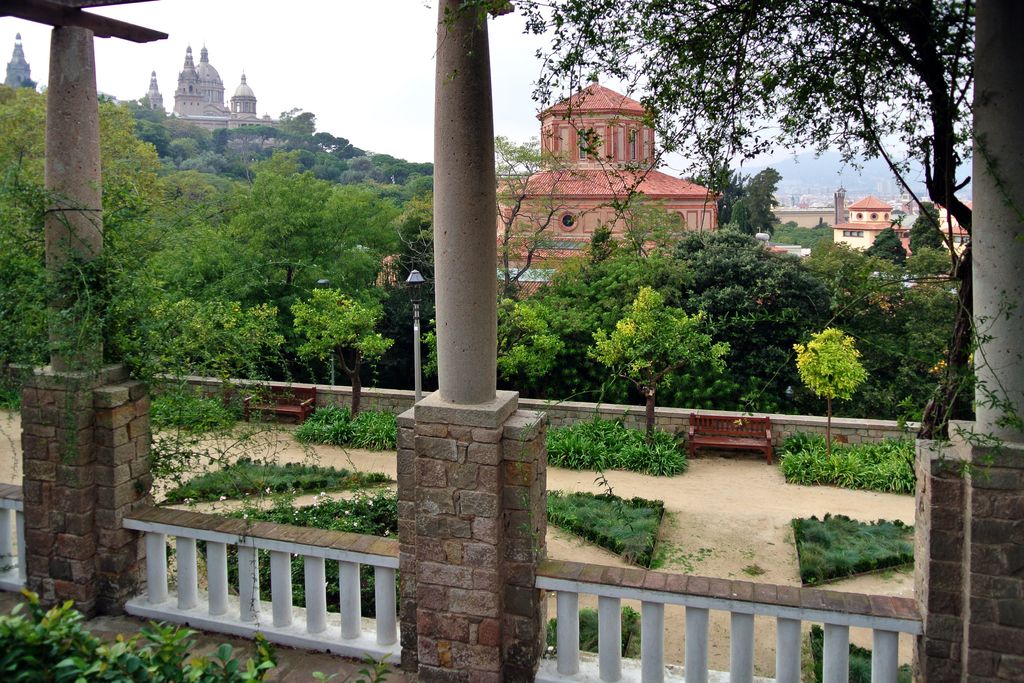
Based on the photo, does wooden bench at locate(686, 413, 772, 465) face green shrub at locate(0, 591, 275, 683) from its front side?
yes

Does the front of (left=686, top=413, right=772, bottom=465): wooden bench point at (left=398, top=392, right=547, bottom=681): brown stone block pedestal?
yes

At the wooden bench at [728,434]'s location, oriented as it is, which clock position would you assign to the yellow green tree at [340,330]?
The yellow green tree is roughly at 3 o'clock from the wooden bench.

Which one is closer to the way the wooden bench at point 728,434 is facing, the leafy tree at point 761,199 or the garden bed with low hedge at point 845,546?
the garden bed with low hedge

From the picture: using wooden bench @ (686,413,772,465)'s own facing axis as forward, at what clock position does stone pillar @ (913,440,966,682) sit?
The stone pillar is roughly at 12 o'clock from the wooden bench.

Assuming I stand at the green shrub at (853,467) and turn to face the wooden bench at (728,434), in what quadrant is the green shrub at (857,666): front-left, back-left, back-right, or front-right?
back-left

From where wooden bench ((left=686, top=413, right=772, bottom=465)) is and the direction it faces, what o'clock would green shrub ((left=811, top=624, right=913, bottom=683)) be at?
The green shrub is roughly at 12 o'clock from the wooden bench.

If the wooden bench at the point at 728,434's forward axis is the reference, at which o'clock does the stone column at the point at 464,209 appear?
The stone column is roughly at 12 o'clock from the wooden bench.

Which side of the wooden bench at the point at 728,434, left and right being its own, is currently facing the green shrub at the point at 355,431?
right

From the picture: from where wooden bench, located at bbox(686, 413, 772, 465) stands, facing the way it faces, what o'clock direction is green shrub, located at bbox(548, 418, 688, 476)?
The green shrub is roughly at 2 o'clock from the wooden bench.

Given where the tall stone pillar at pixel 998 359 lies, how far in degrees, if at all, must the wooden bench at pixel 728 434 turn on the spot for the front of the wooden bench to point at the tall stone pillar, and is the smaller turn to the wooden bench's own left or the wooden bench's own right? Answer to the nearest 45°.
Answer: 0° — it already faces it

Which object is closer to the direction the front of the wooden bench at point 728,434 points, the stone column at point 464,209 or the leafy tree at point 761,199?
the stone column

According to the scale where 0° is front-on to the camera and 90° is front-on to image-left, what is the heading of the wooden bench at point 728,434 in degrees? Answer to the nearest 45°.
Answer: approximately 0°
